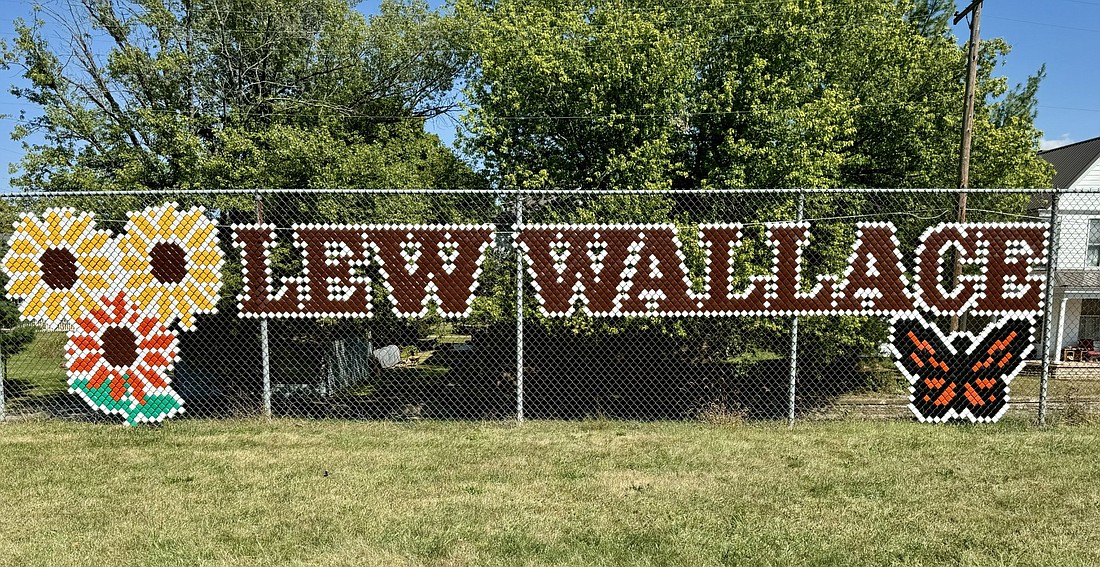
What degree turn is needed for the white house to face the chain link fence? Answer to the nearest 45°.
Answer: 0° — it already faces it

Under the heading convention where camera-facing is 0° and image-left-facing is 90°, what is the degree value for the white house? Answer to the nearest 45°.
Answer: approximately 0°
